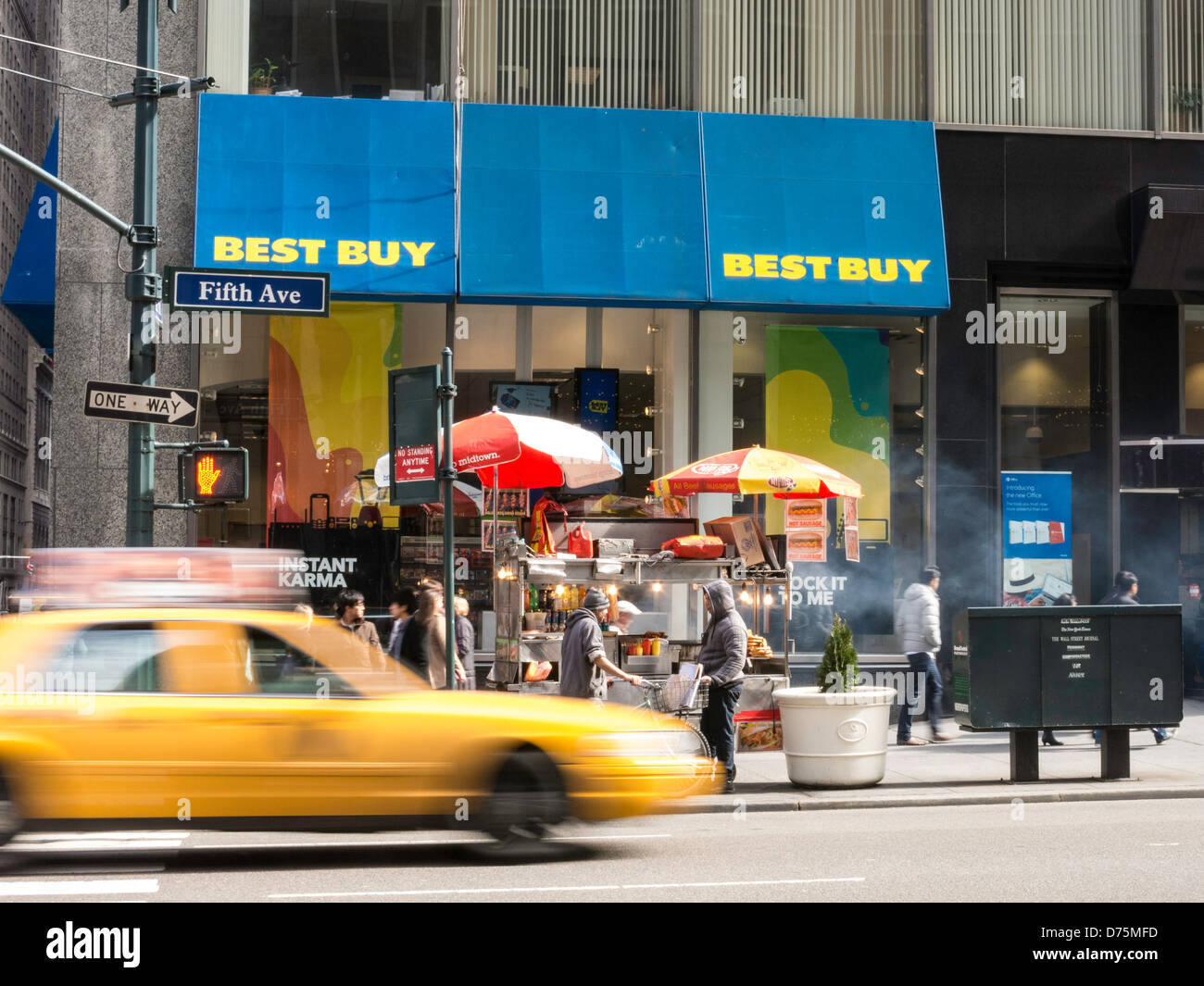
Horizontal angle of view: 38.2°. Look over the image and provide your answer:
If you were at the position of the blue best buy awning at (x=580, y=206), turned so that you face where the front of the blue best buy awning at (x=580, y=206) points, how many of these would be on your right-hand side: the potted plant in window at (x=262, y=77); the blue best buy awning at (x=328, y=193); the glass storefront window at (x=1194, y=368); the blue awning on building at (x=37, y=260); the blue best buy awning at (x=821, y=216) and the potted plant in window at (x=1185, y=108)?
3

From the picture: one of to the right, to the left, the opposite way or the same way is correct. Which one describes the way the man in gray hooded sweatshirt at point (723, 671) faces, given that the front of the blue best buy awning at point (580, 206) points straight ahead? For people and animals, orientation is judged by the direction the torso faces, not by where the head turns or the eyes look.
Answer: to the right

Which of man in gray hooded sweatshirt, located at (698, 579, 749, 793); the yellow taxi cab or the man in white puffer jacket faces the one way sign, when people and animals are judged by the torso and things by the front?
the man in gray hooded sweatshirt

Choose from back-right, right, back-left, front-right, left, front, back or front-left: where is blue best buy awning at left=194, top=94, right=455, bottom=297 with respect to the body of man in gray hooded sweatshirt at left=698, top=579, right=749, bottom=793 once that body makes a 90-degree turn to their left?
back-right

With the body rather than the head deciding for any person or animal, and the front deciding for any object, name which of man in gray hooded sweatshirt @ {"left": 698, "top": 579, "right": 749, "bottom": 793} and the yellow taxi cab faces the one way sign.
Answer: the man in gray hooded sweatshirt

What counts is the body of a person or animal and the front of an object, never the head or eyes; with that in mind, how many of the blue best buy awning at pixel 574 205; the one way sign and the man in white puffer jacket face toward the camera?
2

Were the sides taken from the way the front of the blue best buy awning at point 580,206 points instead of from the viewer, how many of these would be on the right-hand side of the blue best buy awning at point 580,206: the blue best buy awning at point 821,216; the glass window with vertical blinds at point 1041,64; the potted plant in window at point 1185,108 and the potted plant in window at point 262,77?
1

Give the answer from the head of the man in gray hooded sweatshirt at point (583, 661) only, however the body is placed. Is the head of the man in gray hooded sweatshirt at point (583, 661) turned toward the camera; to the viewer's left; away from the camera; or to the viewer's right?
to the viewer's right

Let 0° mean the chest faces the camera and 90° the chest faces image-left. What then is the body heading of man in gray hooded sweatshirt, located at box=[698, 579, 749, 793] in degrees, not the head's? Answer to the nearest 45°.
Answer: approximately 90°

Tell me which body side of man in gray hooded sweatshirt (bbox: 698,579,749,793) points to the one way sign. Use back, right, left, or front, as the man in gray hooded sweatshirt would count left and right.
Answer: front

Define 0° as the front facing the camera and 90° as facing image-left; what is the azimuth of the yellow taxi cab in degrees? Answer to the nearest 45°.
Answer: approximately 270°

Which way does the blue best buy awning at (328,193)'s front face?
toward the camera
